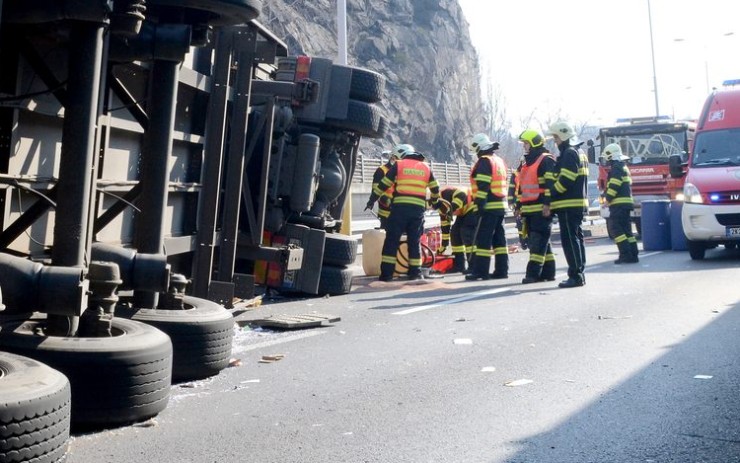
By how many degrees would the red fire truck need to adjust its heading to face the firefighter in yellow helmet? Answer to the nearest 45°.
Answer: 0° — it already faces them

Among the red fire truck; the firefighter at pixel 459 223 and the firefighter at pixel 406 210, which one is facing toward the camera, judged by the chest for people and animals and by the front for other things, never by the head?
the red fire truck

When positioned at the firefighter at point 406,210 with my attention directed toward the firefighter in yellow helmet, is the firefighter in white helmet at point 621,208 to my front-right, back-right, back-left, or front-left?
front-left

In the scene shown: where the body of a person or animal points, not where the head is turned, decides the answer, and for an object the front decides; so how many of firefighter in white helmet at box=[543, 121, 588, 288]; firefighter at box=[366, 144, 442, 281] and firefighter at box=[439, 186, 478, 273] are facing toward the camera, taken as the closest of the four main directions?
0

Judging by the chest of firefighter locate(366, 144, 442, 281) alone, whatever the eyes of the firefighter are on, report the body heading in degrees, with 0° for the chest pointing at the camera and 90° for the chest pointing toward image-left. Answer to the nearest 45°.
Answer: approximately 180°

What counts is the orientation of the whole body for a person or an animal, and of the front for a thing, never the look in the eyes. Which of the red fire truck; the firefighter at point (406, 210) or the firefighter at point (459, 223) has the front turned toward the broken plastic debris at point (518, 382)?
the red fire truck

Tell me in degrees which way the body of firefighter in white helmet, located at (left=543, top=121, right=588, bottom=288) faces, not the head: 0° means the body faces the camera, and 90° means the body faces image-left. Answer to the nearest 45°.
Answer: approximately 90°

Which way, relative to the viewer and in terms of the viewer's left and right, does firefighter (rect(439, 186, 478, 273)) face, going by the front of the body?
facing to the left of the viewer

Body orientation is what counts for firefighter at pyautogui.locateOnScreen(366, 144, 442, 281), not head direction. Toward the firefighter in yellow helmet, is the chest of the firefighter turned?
no

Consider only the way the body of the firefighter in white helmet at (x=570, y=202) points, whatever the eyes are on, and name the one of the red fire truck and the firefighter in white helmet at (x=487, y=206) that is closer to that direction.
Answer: the firefighter in white helmet

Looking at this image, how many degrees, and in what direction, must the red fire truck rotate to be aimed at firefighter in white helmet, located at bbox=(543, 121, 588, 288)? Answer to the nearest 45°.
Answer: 0° — it already faces them

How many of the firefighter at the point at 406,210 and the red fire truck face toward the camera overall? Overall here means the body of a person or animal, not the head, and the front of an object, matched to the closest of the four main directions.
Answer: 1

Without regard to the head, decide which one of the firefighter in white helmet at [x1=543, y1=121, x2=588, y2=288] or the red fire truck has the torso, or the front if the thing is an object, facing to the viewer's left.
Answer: the firefighter in white helmet

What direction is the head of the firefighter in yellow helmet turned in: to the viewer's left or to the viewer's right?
to the viewer's left

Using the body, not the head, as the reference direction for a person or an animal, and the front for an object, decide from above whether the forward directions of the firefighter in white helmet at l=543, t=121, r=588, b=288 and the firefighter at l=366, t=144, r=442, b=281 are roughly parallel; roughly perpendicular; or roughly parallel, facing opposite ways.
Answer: roughly perpendicular

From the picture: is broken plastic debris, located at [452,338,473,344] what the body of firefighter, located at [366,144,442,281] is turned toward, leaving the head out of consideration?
no

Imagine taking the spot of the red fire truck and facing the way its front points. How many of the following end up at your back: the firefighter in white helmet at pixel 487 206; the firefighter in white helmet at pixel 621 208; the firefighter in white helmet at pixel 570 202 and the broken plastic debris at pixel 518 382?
0

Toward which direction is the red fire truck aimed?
toward the camera

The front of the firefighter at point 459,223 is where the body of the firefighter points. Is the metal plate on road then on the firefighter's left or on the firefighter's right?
on the firefighter's left
